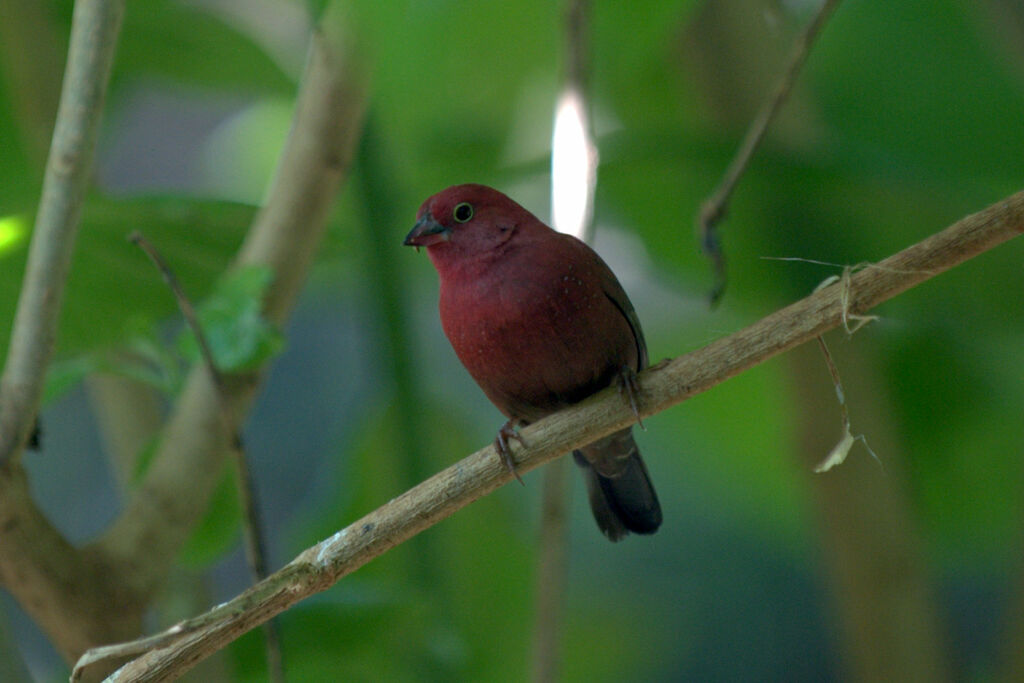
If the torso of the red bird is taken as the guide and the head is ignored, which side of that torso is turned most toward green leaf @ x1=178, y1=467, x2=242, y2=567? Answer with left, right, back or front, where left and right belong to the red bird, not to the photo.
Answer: right

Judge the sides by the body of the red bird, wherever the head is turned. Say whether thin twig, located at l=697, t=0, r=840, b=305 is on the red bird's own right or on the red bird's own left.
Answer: on the red bird's own left

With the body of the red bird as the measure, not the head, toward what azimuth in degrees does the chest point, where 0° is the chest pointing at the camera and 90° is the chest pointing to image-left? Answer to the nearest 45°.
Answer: approximately 45°

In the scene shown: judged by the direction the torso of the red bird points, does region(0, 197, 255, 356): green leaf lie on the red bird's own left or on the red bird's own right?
on the red bird's own right
